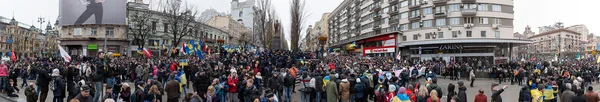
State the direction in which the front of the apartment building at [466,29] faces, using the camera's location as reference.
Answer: facing the viewer

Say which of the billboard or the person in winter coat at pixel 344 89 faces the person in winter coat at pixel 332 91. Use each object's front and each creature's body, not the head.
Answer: the billboard

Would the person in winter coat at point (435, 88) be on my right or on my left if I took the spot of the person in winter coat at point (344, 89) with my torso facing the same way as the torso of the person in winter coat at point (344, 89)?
on my right

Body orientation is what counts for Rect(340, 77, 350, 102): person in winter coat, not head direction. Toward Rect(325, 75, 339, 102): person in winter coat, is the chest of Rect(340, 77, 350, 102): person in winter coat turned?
no

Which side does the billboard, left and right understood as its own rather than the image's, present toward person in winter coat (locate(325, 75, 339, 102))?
front

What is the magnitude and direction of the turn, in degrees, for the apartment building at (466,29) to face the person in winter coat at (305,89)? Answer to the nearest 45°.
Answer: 0° — it already faces them

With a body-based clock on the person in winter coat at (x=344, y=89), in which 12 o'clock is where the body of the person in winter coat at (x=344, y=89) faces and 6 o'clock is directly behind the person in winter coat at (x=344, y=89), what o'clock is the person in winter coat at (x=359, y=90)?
the person in winter coat at (x=359, y=90) is roughly at 2 o'clock from the person in winter coat at (x=344, y=89).

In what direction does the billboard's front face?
toward the camera

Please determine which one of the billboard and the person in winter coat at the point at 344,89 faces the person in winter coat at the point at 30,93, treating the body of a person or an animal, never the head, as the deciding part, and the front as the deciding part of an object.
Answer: the billboard

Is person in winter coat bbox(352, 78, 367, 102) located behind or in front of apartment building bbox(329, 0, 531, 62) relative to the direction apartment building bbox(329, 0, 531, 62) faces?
in front

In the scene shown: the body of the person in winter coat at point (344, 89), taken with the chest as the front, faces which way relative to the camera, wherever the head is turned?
away from the camera

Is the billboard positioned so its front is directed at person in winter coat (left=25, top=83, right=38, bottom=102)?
yes

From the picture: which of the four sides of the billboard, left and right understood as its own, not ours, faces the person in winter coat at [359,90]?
front

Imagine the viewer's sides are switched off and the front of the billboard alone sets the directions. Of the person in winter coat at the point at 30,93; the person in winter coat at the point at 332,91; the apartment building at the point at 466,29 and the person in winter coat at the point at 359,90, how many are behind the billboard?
0
